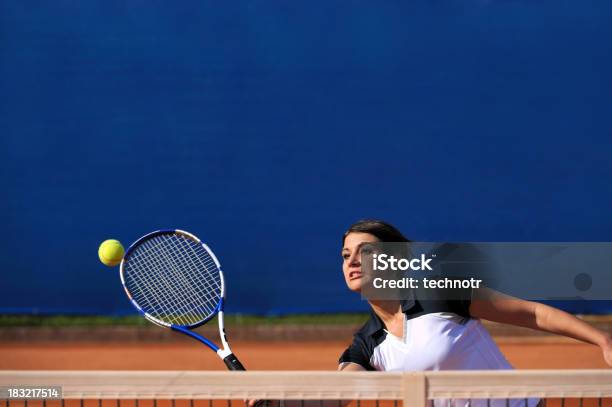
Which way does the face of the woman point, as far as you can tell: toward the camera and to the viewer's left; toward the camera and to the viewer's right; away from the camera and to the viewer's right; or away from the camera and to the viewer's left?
toward the camera and to the viewer's left

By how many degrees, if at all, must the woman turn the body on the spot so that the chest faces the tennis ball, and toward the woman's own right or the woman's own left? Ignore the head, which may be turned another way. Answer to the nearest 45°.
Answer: approximately 90° to the woman's own right
